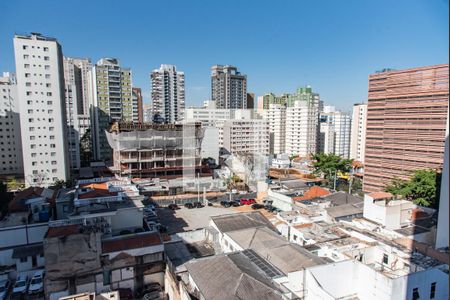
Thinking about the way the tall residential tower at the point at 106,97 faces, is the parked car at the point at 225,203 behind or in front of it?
in front

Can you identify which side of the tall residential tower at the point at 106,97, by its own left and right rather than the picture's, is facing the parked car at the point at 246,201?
front

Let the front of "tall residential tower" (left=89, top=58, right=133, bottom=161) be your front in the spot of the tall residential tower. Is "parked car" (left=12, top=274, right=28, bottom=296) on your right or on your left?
on your right

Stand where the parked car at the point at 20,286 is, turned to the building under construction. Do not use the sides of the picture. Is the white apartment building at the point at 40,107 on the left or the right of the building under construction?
left

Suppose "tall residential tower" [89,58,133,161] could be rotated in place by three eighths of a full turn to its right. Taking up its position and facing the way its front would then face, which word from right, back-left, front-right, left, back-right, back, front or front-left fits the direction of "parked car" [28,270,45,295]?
left

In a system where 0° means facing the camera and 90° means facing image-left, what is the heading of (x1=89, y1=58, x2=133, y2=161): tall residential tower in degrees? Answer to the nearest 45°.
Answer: approximately 315°
